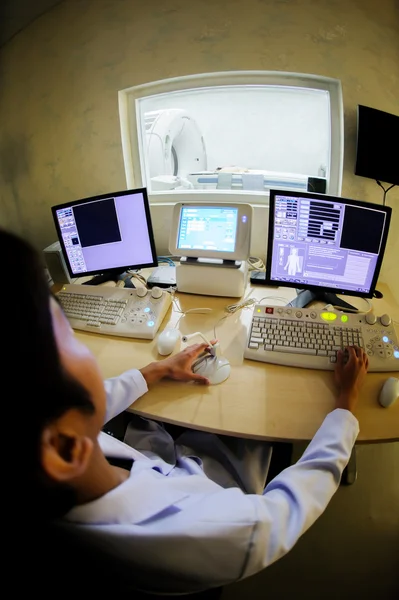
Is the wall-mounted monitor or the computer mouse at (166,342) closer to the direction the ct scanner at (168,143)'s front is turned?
the wall-mounted monitor

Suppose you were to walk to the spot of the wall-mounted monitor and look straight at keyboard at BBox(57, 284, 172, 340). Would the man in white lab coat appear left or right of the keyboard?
left

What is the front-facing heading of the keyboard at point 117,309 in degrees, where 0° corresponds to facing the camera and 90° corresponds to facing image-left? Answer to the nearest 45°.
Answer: approximately 0°

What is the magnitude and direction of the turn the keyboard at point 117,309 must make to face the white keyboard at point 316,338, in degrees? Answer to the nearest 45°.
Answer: approximately 45° to its left

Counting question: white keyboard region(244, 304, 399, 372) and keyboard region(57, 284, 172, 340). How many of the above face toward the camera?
2

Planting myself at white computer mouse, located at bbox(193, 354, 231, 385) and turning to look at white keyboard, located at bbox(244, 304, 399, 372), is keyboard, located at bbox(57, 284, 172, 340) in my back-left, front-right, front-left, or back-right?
back-left

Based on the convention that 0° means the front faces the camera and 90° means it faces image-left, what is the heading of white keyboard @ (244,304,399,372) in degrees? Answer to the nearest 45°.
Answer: approximately 0°

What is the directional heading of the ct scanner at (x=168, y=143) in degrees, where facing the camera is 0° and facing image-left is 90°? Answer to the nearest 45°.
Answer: approximately 315°

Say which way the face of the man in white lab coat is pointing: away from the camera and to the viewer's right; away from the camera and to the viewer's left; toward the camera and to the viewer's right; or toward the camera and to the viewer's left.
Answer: away from the camera and to the viewer's right
